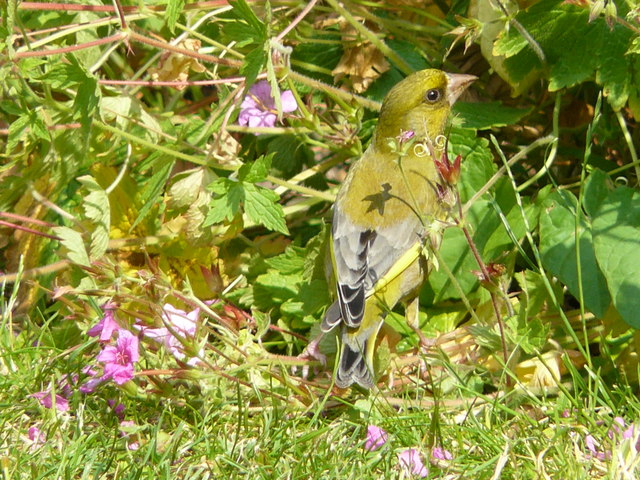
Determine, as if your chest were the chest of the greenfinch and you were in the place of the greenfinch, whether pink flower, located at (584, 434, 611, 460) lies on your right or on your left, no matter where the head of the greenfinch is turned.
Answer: on your right

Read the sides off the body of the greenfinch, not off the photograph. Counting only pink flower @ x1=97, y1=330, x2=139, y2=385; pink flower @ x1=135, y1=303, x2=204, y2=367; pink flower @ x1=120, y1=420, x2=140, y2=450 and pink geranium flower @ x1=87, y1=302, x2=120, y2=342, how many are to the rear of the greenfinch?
4

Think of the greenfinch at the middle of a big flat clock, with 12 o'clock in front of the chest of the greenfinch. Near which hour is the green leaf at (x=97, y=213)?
The green leaf is roughly at 7 o'clock from the greenfinch.

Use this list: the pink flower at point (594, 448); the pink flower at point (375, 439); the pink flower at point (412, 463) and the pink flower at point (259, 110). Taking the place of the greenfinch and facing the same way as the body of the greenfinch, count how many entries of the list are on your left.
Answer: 1

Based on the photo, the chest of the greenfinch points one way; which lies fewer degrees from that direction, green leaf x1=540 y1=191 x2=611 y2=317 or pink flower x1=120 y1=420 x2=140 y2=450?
the green leaf

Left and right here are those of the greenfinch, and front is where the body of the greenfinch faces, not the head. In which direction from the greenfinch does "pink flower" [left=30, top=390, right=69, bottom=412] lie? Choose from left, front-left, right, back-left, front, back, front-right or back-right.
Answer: back

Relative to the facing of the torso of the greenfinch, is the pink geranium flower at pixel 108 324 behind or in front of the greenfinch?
behind

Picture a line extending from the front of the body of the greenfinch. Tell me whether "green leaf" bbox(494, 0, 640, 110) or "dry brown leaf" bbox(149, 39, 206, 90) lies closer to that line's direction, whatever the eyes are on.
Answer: the green leaf

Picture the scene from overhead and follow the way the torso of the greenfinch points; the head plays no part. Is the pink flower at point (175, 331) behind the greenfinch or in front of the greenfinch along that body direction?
behind

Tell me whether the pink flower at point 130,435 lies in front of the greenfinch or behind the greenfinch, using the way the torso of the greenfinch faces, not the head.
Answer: behind
